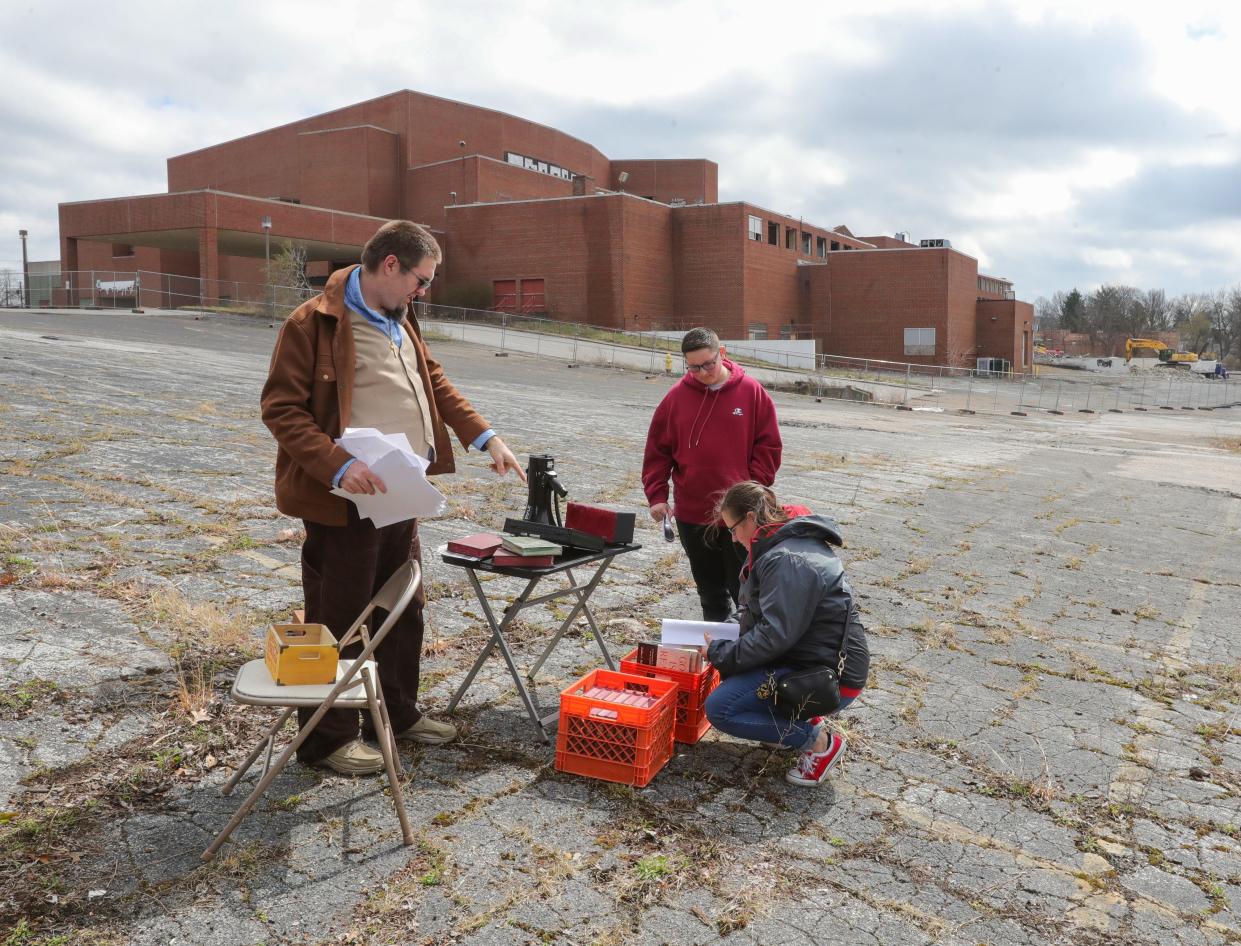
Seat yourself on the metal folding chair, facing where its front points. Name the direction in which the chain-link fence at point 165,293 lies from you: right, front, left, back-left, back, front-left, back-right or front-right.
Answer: right

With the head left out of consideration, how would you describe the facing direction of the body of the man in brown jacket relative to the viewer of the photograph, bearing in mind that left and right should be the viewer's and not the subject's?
facing the viewer and to the right of the viewer

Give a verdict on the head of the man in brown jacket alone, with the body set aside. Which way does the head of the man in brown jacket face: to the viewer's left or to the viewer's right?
to the viewer's right

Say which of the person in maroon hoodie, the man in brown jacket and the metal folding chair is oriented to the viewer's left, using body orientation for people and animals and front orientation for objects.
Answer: the metal folding chair

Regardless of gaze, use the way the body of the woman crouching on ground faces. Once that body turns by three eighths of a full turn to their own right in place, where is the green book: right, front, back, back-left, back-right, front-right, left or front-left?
back-left

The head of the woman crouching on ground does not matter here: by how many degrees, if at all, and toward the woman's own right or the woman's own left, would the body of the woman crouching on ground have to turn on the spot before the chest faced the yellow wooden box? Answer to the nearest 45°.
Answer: approximately 45° to the woman's own left

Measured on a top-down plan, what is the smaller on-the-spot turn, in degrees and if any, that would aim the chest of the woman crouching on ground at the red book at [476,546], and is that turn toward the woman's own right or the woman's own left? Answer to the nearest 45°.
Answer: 0° — they already face it

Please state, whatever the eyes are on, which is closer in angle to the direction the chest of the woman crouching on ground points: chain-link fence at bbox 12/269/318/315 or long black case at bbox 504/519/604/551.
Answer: the long black case

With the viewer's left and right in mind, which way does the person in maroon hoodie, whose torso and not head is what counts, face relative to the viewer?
facing the viewer

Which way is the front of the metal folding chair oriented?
to the viewer's left

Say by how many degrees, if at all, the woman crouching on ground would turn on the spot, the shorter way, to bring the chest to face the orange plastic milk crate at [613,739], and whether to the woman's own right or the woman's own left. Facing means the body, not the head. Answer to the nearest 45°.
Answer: approximately 45° to the woman's own left

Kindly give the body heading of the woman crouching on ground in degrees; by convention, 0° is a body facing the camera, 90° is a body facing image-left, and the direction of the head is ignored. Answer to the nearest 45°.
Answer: approximately 90°

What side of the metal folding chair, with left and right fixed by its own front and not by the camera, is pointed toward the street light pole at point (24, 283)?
right
